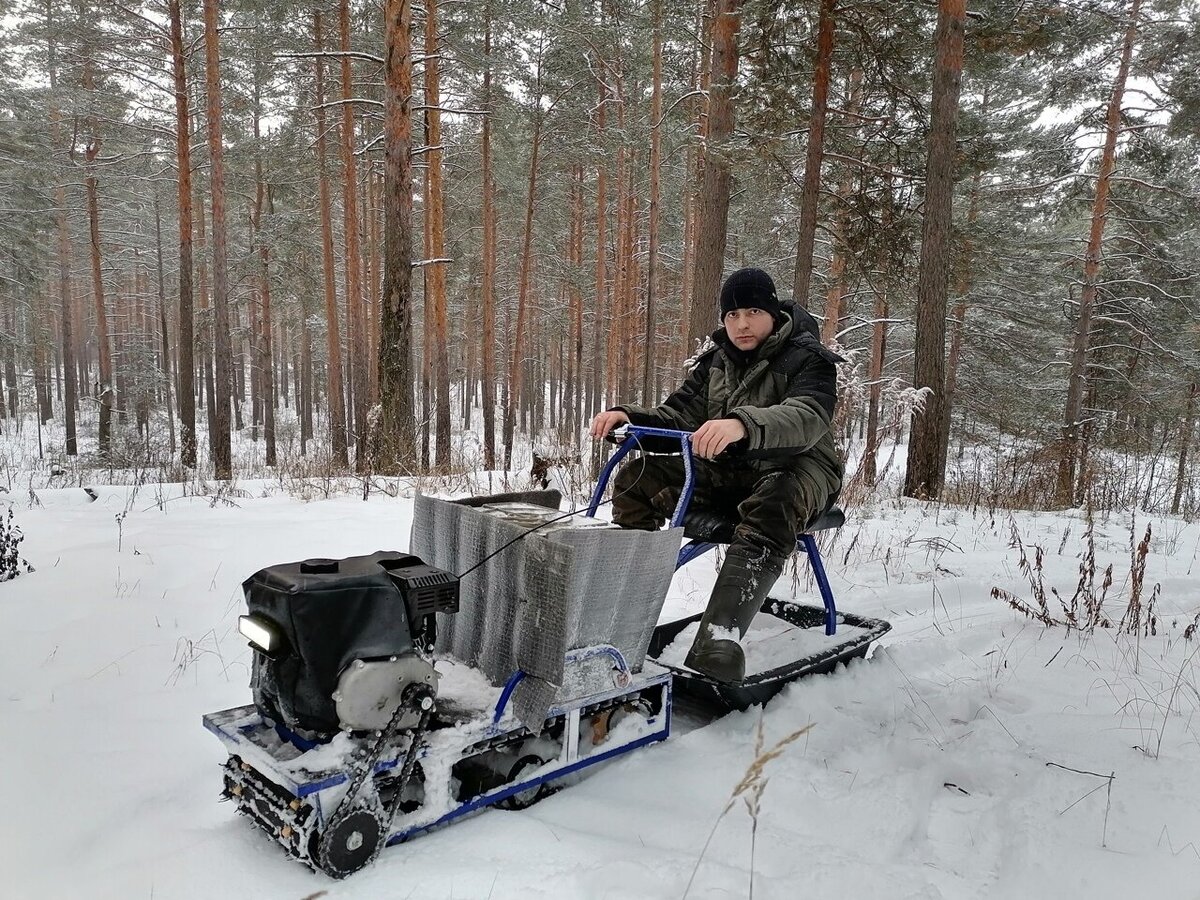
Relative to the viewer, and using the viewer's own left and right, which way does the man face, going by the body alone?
facing the viewer and to the left of the viewer

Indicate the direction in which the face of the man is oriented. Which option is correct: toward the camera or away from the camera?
toward the camera

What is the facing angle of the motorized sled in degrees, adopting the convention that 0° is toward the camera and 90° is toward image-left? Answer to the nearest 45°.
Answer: approximately 45°
